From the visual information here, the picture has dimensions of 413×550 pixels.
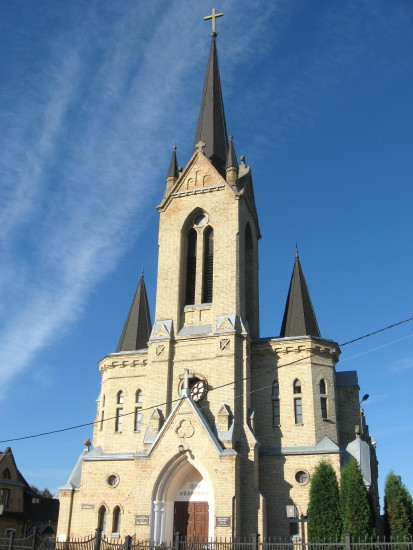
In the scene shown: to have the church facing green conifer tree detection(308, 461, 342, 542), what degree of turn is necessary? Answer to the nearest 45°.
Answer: approximately 45° to its left

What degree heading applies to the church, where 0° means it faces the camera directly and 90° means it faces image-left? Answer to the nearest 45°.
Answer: approximately 0°

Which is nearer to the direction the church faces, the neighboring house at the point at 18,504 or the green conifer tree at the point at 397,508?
the green conifer tree

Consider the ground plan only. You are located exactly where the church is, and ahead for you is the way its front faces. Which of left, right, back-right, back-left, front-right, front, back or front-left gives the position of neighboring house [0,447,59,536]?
back-right

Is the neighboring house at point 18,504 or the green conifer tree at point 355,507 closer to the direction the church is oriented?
the green conifer tree

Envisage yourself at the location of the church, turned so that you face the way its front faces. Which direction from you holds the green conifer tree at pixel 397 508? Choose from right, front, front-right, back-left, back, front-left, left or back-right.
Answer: left

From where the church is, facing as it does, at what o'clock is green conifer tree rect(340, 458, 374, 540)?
The green conifer tree is roughly at 10 o'clock from the church.
